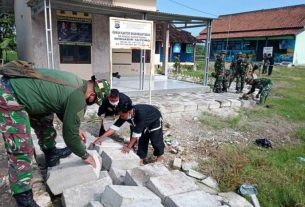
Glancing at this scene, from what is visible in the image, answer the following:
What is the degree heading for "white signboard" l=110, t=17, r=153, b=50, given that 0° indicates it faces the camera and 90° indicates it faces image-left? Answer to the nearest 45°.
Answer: approximately 0°

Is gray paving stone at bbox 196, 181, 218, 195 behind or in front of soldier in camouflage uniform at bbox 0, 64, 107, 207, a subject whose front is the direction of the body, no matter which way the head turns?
in front

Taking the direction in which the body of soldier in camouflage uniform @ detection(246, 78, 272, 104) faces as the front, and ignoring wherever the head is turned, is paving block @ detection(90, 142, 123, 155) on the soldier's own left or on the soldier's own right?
on the soldier's own left

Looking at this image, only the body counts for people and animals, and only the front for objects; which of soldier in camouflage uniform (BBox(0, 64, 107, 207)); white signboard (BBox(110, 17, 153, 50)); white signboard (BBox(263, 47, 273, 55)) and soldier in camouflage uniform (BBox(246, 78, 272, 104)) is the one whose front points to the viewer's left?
soldier in camouflage uniform (BBox(246, 78, 272, 104))

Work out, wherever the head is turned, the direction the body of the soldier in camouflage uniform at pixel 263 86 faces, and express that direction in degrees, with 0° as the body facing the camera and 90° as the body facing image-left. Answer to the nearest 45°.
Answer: approximately 90°

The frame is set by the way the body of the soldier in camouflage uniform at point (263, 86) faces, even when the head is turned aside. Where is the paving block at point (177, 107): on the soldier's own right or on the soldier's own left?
on the soldier's own left

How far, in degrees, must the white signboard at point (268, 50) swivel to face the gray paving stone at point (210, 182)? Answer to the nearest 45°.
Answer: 0° — it already faces it

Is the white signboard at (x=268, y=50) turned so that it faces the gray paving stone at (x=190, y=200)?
yes

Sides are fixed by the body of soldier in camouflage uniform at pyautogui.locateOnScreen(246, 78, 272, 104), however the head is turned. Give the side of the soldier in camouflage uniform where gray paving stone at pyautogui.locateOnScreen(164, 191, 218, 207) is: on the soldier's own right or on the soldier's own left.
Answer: on the soldier's own left

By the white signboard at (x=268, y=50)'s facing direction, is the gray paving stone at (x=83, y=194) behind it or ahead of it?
ahead

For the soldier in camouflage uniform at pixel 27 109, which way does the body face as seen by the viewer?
to the viewer's right
